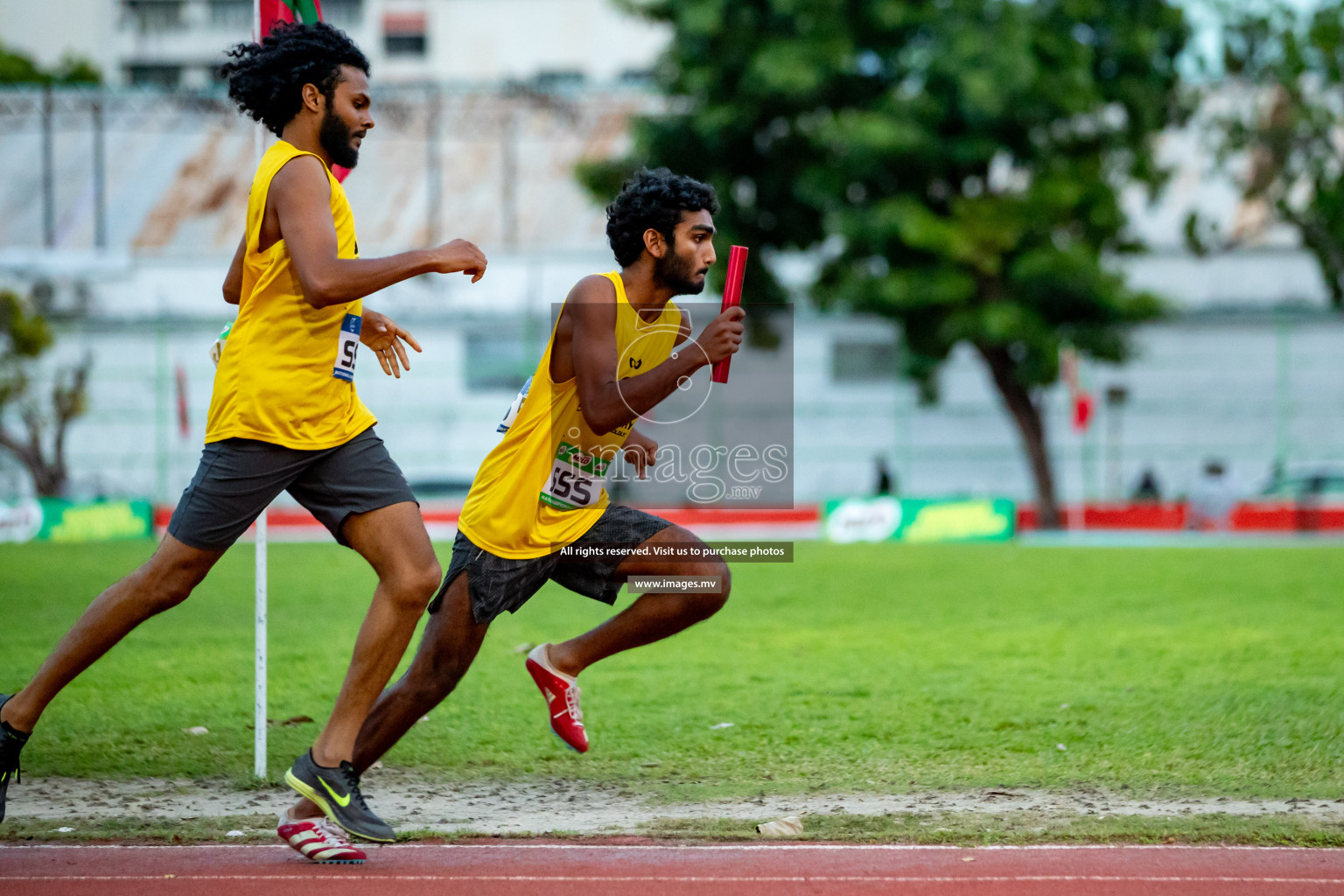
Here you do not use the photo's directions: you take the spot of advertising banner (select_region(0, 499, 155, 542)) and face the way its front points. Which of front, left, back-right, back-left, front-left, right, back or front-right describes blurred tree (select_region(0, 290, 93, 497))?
back

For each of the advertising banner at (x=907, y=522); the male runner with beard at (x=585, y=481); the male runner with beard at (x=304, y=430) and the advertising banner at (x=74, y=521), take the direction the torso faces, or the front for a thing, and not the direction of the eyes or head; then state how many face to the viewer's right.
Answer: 2

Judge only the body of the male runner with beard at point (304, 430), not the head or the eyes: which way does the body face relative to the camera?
to the viewer's right

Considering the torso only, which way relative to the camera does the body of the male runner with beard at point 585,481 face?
to the viewer's right

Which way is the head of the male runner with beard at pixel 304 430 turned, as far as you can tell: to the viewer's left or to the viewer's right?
to the viewer's right

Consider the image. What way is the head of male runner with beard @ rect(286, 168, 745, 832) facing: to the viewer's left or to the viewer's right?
to the viewer's right

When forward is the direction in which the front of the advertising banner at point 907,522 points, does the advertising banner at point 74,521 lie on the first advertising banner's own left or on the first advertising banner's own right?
on the first advertising banner's own right

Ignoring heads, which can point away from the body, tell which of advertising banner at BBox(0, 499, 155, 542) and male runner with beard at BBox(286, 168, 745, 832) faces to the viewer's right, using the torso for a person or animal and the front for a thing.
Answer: the male runner with beard

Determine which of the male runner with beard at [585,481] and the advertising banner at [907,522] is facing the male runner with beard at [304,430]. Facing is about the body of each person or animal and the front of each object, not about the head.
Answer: the advertising banner

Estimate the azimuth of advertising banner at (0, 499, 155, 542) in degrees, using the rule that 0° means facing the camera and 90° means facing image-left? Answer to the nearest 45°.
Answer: approximately 0°
